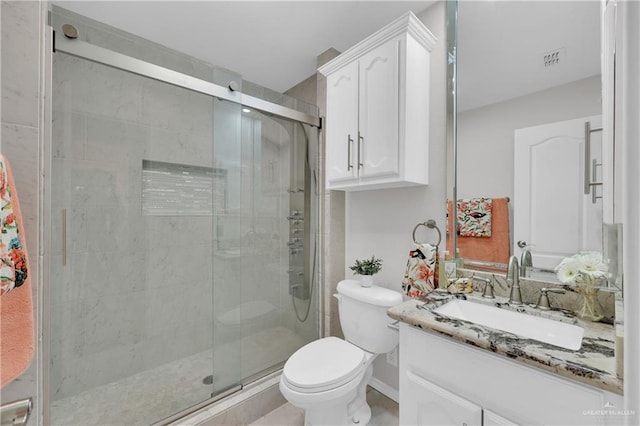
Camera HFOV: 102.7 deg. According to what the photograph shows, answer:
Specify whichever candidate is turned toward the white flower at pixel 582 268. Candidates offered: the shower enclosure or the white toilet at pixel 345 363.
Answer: the shower enclosure

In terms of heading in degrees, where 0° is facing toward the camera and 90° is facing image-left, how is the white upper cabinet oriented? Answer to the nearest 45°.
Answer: approximately 45°

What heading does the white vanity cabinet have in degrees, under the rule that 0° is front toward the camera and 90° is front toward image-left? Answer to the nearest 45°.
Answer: approximately 45°

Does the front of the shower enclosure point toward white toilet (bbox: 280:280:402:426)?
yes

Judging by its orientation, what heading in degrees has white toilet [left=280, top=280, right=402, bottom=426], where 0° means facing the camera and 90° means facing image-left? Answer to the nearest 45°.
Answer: approximately 45°

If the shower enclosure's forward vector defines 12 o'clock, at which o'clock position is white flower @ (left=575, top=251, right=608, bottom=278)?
The white flower is roughly at 12 o'clock from the shower enclosure.

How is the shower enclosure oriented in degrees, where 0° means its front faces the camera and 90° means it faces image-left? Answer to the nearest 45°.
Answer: approximately 315°
